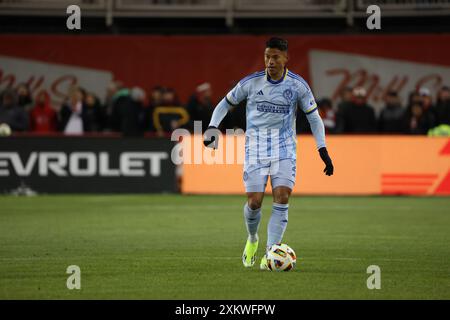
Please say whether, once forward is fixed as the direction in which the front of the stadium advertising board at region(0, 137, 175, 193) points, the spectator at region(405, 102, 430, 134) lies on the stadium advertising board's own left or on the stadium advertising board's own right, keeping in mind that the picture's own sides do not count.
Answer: on the stadium advertising board's own left

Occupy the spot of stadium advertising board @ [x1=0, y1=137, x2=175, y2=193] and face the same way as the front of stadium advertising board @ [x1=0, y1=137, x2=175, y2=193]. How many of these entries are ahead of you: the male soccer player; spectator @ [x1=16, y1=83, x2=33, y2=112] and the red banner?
1

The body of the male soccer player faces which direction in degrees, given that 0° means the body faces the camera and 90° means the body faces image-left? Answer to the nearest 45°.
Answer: approximately 0°

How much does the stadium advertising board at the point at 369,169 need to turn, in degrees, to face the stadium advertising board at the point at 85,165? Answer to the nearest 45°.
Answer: approximately 90° to its right

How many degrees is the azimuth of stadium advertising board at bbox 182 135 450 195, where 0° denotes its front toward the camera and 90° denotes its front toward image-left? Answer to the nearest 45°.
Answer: approximately 0°

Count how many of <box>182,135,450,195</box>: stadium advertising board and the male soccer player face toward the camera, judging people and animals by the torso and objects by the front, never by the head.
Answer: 2

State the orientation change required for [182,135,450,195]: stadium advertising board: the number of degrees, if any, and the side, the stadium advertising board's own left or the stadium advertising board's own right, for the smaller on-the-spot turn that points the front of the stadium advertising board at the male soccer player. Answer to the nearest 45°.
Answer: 0° — it already faces them
